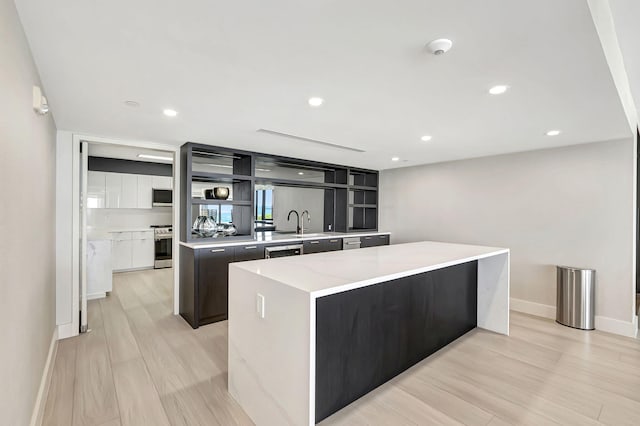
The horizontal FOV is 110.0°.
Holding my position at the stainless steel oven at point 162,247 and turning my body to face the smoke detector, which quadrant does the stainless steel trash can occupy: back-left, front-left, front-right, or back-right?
front-left

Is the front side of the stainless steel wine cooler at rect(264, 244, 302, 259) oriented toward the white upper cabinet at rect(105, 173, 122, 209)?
no

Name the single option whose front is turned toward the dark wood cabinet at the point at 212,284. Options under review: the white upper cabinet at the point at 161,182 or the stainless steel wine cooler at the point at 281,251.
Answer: the white upper cabinet

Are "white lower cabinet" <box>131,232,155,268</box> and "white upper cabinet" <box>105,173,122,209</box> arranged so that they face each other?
no

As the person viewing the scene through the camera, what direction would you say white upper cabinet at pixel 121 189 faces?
facing the viewer

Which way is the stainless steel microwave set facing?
toward the camera

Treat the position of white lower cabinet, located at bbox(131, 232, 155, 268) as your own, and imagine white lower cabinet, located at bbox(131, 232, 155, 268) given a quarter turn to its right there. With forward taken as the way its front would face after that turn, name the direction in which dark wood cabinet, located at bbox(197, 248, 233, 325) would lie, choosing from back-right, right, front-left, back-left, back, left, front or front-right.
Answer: left

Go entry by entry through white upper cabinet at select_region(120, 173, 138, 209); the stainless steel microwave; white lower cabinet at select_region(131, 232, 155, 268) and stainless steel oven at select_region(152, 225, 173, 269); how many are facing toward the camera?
4

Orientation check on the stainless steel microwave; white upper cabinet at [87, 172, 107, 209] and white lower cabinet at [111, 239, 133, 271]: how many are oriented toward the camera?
3

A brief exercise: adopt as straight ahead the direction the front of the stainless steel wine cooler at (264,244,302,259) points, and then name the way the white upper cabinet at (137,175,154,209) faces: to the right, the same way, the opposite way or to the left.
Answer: the same way

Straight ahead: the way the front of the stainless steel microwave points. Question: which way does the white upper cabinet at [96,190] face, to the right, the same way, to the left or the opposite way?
the same way

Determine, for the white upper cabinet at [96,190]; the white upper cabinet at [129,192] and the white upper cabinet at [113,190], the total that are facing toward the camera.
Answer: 3

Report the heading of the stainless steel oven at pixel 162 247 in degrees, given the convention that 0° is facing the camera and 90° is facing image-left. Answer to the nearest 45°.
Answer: approximately 0°

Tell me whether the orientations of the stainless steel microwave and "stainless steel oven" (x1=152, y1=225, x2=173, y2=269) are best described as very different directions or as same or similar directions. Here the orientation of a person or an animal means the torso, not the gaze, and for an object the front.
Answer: same or similar directions

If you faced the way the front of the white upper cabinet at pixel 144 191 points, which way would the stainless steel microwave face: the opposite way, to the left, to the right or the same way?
the same way

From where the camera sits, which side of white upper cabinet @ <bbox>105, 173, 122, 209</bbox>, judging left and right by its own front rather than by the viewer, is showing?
front

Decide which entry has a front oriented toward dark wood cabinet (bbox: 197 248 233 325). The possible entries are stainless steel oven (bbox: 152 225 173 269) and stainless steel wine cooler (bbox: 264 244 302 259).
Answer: stainless steel oven (bbox: 152 225 173 269)

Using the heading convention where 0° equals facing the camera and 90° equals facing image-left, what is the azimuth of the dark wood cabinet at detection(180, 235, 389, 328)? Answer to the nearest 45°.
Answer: approximately 315°

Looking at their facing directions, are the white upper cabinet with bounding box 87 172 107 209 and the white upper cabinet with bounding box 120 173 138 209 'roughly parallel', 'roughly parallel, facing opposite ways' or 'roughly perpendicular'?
roughly parallel

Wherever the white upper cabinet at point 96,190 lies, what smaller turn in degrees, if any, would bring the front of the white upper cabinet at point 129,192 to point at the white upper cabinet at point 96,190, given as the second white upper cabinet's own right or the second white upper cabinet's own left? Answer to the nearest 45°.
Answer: approximately 90° to the second white upper cabinet's own right
